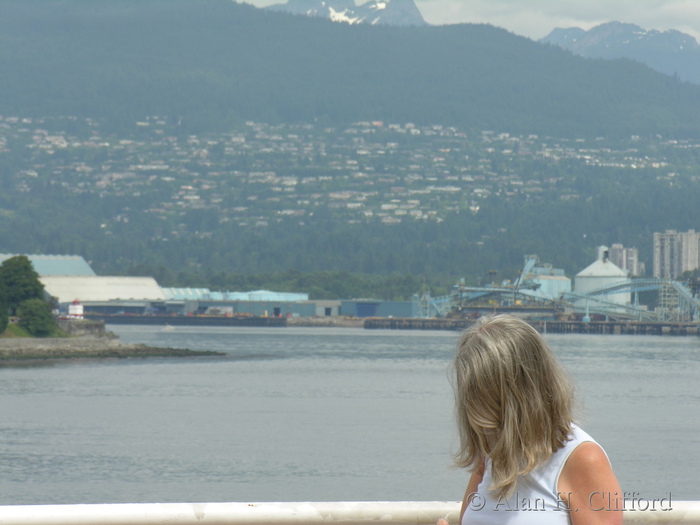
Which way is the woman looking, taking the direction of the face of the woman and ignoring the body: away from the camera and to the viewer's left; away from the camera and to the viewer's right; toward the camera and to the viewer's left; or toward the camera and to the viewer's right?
away from the camera and to the viewer's left

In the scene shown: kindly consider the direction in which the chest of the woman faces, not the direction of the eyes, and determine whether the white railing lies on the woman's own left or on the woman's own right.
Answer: on the woman's own right
